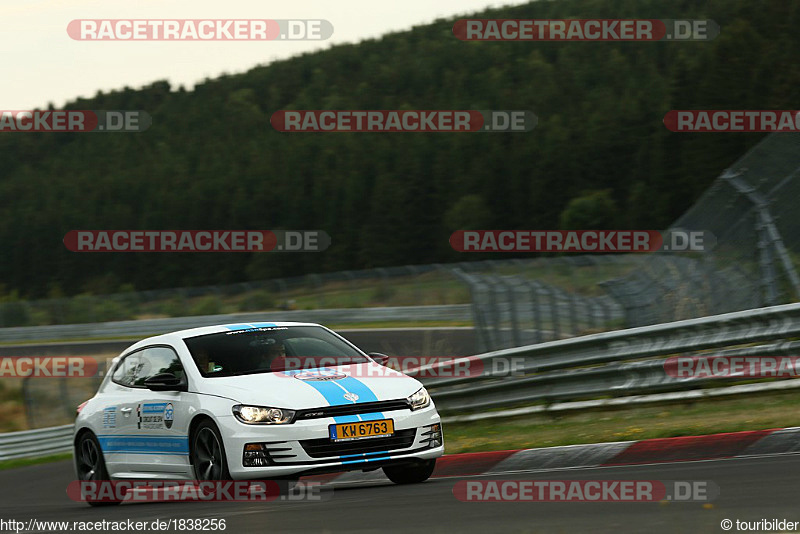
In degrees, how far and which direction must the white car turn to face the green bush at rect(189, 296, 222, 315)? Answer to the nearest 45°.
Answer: approximately 135° to its left

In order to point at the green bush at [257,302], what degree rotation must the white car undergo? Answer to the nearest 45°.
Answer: approximately 135° to its left

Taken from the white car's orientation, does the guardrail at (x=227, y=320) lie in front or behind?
behind

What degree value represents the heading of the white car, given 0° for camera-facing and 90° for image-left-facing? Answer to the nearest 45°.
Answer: approximately 315°

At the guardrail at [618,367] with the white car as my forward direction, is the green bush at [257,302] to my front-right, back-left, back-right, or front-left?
back-right

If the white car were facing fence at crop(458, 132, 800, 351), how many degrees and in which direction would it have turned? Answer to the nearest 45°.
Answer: approximately 90° to its left

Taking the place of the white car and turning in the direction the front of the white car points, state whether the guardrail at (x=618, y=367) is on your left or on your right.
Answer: on your left
